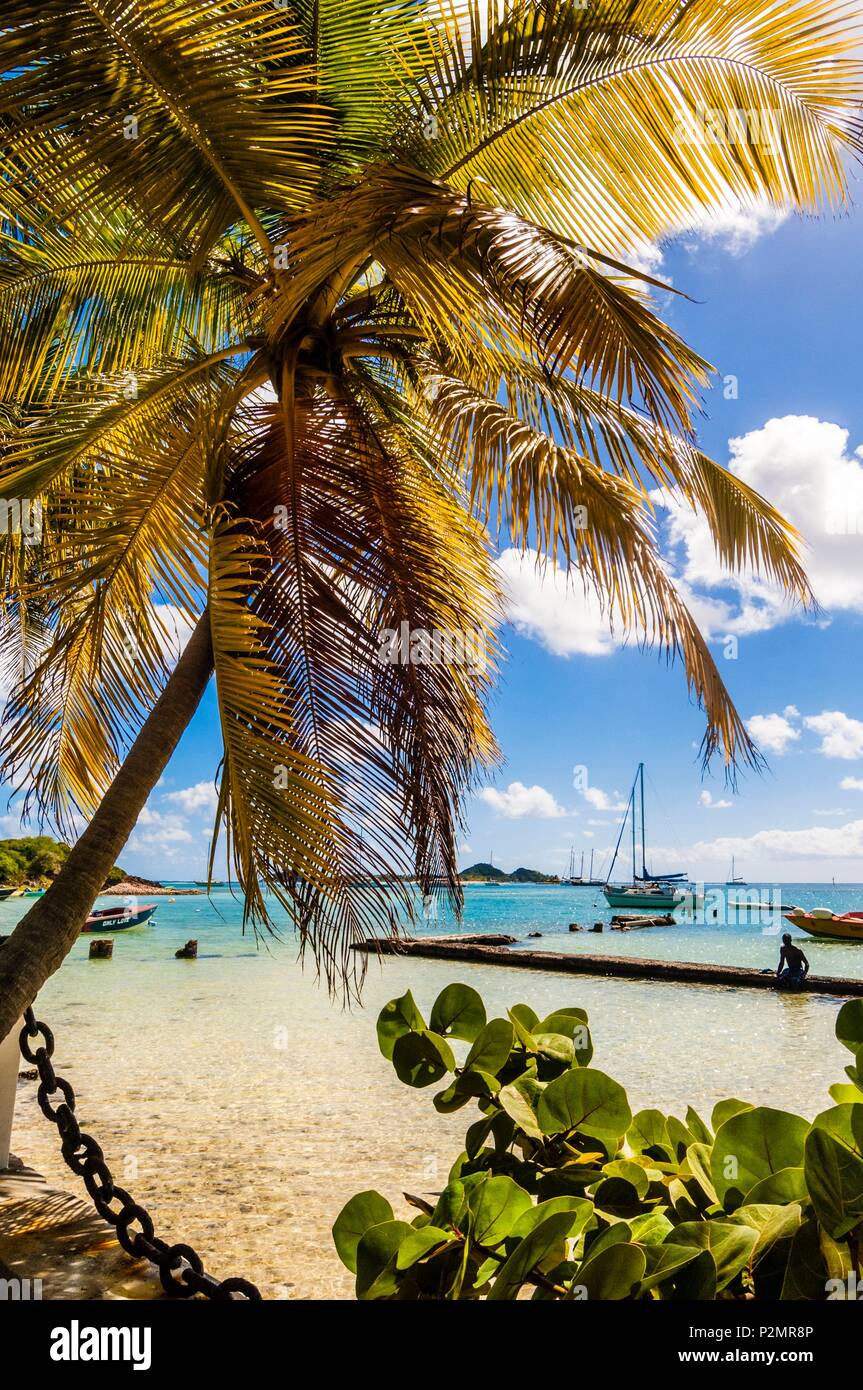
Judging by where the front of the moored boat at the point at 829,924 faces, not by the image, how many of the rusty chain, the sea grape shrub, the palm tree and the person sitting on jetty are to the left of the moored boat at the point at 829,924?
4

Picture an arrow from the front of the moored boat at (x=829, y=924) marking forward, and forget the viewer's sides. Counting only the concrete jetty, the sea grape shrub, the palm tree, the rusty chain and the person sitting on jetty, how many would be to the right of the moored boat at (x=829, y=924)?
0

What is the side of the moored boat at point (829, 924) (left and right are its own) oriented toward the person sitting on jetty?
left

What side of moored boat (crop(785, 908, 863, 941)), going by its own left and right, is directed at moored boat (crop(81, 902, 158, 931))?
front

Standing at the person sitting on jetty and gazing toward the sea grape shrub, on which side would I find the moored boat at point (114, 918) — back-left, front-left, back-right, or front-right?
back-right

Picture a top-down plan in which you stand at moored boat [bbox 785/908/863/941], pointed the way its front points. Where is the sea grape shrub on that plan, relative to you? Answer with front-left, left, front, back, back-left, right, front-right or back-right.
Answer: left

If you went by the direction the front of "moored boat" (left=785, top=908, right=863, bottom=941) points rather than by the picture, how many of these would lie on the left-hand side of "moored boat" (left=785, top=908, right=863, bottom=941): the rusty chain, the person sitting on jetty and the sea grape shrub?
3

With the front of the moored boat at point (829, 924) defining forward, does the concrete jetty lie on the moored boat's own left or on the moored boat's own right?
on the moored boat's own left

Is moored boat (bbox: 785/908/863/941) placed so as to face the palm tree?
no

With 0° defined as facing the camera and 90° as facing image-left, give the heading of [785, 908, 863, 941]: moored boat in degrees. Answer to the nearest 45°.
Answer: approximately 90°

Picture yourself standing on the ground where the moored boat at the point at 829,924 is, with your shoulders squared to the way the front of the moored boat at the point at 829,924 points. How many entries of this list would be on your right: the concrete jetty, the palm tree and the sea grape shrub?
0

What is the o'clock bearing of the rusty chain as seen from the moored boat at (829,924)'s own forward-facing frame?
The rusty chain is roughly at 9 o'clock from the moored boat.

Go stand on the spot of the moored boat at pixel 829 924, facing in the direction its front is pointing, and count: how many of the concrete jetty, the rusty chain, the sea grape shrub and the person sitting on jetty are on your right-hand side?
0
